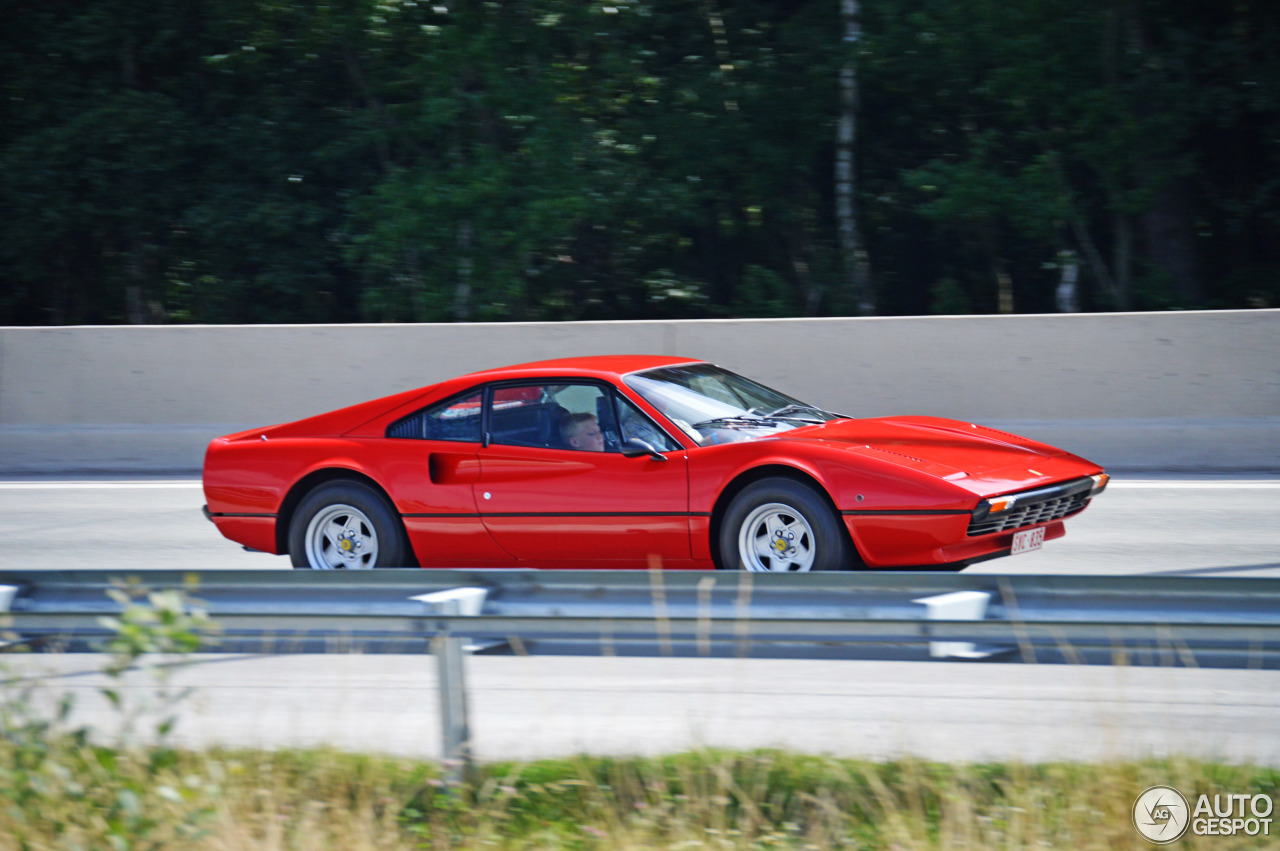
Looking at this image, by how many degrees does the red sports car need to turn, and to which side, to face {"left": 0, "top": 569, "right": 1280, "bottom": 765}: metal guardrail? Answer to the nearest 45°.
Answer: approximately 45° to its right

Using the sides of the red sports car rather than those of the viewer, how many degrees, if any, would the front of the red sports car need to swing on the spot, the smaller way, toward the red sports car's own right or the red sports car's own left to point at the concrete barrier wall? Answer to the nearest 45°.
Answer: approximately 135° to the red sports car's own left

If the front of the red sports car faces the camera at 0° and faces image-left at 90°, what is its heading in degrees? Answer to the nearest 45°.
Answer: approximately 315°

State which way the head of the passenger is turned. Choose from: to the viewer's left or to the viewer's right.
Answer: to the viewer's right
